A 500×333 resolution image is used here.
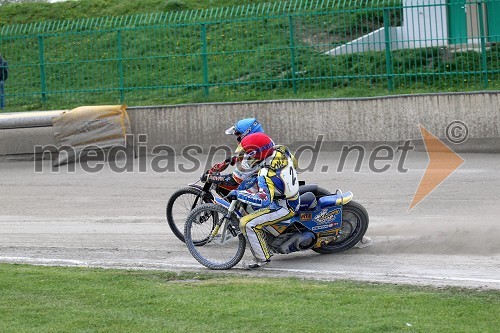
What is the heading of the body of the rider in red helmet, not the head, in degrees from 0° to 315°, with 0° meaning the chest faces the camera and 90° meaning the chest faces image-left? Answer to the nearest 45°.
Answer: approximately 90°

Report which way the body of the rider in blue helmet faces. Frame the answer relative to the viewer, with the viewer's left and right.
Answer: facing to the left of the viewer

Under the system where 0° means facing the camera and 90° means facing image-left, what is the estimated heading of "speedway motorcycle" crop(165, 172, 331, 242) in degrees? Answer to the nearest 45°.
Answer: approximately 90°

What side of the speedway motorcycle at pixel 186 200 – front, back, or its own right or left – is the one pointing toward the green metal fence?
right

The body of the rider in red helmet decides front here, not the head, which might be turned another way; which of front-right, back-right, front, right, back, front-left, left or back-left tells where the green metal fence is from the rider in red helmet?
right

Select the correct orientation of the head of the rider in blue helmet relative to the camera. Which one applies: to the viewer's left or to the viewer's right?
to the viewer's left

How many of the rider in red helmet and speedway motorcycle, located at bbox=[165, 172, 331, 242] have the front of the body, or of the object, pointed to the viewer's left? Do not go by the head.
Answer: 2
